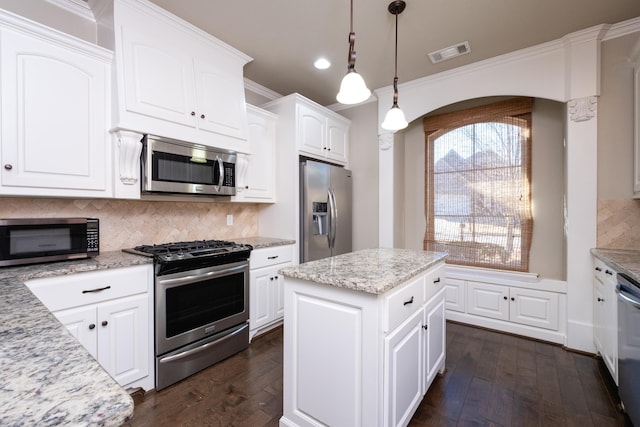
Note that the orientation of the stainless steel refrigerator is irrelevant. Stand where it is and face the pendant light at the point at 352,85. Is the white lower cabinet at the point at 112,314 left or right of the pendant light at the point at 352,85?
right

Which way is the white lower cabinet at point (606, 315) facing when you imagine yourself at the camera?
facing to the left of the viewer

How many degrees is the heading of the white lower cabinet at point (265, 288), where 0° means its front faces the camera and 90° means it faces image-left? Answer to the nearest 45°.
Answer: approximately 315°

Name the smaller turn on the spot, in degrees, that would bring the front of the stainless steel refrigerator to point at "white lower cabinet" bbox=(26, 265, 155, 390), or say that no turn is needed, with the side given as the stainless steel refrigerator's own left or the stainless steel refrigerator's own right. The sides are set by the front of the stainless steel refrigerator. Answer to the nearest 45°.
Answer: approximately 90° to the stainless steel refrigerator's own right

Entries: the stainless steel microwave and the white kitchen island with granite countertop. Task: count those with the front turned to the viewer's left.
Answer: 0

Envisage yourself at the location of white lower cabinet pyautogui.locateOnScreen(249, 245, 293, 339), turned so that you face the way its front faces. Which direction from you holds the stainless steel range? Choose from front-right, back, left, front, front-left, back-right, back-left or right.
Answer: right

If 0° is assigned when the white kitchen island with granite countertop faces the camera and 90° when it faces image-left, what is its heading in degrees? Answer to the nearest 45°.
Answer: approximately 315°

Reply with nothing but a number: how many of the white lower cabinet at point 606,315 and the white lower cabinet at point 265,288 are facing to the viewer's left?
1

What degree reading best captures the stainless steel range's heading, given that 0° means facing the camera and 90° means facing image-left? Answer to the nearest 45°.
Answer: approximately 315°

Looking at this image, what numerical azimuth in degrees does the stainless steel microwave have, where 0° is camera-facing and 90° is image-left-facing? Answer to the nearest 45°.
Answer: approximately 315°
